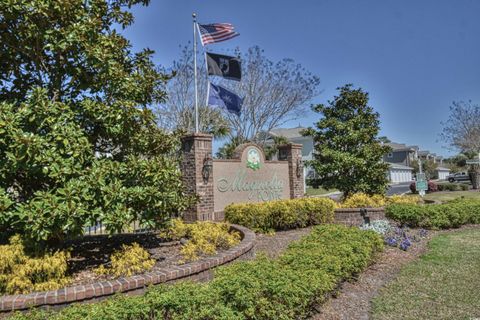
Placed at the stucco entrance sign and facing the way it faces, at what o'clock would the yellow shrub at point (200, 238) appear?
The yellow shrub is roughly at 2 o'clock from the stucco entrance sign.

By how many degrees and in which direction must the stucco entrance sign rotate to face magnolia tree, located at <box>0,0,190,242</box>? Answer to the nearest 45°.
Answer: approximately 45° to its right

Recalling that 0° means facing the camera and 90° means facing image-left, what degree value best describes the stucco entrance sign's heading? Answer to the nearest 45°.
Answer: approximately 315°

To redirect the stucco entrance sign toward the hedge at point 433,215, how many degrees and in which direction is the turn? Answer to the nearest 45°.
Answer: approximately 45° to its left

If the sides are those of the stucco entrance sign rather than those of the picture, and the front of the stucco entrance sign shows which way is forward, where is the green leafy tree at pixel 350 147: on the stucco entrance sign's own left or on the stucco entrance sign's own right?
on the stucco entrance sign's own left

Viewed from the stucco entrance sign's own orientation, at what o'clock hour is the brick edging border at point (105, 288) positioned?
The brick edging border is roughly at 2 o'clock from the stucco entrance sign.
